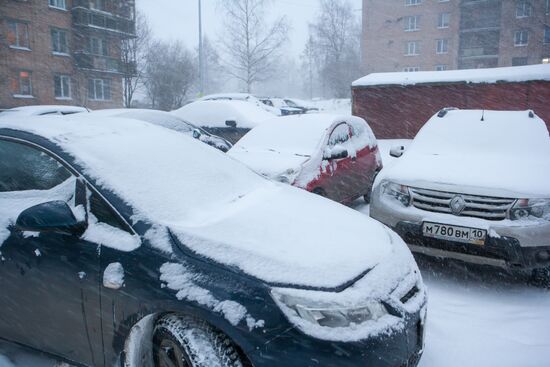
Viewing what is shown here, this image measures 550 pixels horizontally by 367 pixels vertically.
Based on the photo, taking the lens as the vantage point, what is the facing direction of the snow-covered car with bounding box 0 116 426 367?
facing the viewer and to the right of the viewer

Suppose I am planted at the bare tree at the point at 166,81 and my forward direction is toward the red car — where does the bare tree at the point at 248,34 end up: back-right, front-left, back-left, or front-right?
back-left

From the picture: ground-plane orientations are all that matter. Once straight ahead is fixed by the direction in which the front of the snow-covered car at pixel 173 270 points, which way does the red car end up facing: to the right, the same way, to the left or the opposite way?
to the right

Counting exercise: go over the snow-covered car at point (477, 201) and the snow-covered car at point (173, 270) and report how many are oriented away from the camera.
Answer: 0

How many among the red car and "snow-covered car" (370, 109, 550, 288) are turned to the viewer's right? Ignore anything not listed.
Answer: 0

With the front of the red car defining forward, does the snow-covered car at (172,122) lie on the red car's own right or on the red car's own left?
on the red car's own right

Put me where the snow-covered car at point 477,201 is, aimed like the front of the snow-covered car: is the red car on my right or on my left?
on my right

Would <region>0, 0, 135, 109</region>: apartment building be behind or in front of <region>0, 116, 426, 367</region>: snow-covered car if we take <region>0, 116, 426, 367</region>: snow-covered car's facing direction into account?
behind

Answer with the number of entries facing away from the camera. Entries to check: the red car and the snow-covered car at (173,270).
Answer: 0

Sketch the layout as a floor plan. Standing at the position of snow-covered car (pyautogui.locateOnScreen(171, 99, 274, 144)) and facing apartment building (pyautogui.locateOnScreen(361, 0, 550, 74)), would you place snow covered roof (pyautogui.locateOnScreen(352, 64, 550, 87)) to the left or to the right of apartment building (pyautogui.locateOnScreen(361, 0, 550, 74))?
right

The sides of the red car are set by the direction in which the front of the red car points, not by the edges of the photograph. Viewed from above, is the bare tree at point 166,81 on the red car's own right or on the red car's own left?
on the red car's own right

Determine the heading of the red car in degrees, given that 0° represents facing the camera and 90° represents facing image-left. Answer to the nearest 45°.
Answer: approximately 45°

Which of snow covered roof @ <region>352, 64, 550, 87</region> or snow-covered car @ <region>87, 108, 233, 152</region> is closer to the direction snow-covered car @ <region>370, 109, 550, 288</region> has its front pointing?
the snow-covered car

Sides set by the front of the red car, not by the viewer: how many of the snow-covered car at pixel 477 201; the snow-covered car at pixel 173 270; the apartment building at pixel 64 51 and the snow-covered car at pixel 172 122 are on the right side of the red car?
2

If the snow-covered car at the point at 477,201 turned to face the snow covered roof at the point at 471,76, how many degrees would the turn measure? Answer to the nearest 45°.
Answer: approximately 135° to its right
